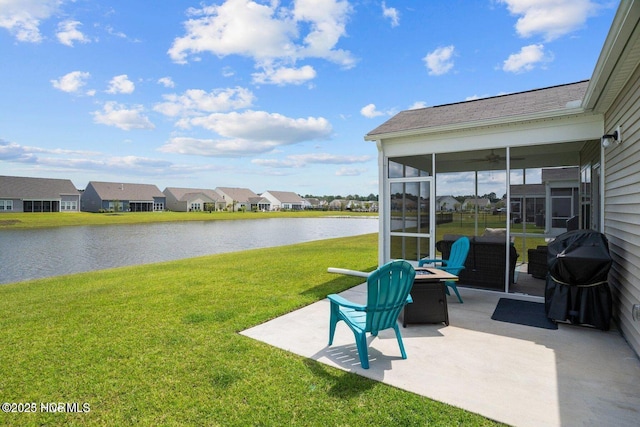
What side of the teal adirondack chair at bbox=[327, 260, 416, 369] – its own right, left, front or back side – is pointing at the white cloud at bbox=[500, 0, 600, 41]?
right

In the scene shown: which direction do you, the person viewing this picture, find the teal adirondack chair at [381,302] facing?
facing away from the viewer and to the left of the viewer

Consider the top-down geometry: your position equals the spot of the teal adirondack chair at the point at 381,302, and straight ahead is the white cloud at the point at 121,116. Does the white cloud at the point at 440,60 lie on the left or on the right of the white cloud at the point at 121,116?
right

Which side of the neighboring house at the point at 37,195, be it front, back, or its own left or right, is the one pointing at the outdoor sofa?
back

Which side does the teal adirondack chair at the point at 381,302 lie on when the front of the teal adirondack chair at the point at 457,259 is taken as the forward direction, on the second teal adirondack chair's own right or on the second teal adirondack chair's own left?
on the second teal adirondack chair's own left
